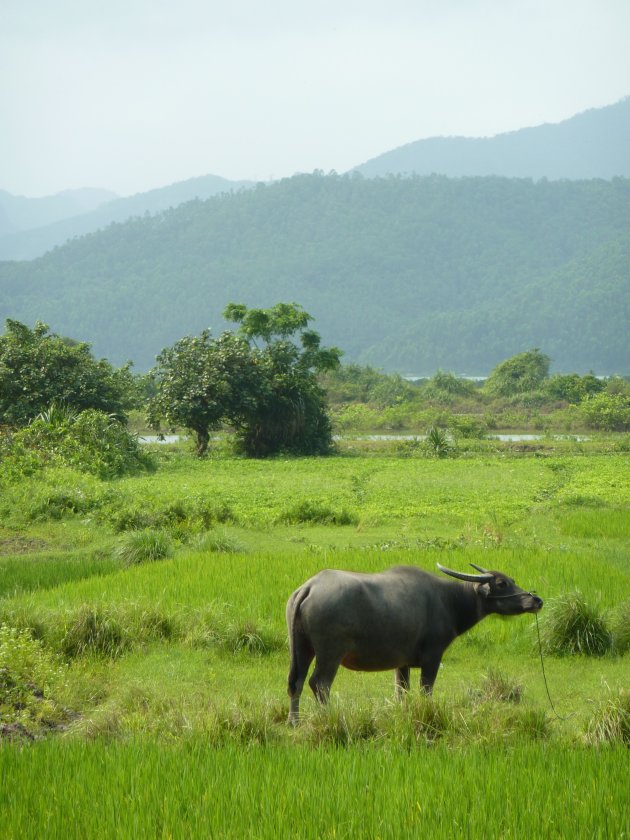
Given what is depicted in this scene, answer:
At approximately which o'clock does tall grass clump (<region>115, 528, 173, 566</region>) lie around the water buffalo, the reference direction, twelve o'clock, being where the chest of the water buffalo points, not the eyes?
The tall grass clump is roughly at 8 o'clock from the water buffalo.

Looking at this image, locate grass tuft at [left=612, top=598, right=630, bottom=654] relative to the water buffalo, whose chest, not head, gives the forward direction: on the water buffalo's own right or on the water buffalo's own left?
on the water buffalo's own left

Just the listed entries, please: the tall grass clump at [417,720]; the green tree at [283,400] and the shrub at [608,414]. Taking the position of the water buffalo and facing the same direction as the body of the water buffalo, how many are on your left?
2

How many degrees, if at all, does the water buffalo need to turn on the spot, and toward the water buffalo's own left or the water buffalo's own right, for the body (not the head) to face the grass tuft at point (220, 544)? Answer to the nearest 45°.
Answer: approximately 90° to the water buffalo's own left

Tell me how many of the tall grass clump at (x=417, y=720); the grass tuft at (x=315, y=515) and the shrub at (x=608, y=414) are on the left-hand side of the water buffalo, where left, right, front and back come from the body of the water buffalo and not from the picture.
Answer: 2

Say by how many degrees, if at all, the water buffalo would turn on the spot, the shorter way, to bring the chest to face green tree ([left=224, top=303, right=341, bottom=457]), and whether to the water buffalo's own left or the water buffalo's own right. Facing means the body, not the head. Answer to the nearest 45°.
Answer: approximately 90° to the water buffalo's own left

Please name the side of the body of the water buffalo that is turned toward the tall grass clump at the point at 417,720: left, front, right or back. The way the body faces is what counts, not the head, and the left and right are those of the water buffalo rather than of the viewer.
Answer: right

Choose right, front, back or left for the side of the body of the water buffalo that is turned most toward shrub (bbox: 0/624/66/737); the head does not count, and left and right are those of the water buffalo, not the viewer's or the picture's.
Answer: back

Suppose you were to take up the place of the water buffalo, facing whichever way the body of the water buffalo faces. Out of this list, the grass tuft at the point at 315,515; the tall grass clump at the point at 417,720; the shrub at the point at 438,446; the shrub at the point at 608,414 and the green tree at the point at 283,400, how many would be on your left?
4

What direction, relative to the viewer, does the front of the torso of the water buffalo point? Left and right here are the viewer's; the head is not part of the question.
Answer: facing to the right of the viewer

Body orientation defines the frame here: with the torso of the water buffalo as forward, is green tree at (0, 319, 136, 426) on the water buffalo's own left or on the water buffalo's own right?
on the water buffalo's own left

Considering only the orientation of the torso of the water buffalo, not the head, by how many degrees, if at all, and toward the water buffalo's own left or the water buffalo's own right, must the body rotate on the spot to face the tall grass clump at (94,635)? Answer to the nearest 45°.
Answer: approximately 135° to the water buffalo's own left
